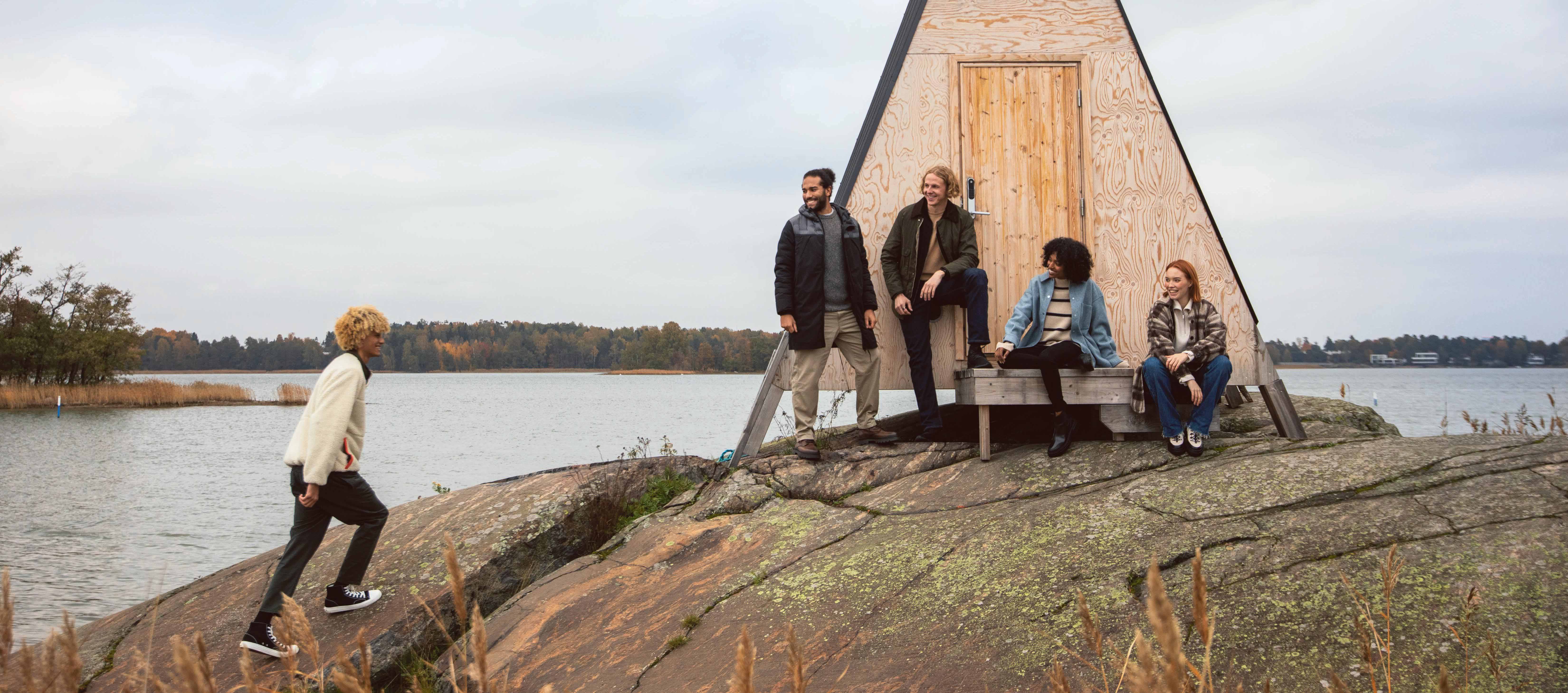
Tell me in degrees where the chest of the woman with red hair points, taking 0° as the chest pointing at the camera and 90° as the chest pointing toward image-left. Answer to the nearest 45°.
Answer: approximately 0°

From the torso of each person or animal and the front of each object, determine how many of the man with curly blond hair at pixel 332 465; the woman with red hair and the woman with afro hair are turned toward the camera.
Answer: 2

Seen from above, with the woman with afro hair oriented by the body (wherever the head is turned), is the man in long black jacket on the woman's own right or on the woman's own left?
on the woman's own right

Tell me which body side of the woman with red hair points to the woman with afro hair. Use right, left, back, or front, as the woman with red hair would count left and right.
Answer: right

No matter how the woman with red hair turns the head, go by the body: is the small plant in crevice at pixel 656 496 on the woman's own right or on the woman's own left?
on the woman's own right

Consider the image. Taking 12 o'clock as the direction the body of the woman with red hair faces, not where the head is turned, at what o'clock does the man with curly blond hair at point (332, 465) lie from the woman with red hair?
The man with curly blond hair is roughly at 2 o'clock from the woman with red hair.

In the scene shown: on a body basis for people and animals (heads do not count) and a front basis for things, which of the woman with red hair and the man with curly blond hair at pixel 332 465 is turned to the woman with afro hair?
the man with curly blond hair

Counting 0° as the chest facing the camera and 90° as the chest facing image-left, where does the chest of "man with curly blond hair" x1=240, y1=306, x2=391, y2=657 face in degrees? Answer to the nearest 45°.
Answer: approximately 270°

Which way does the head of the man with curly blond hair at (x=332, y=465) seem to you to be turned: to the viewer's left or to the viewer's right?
to the viewer's right
